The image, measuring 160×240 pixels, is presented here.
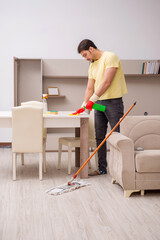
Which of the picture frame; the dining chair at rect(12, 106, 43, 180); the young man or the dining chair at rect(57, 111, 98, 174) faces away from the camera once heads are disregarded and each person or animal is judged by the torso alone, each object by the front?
the dining chair at rect(12, 106, 43, 180)

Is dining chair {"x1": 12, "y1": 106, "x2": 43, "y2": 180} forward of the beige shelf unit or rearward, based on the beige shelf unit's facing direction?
forward

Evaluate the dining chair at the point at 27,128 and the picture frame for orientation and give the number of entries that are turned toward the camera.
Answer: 1

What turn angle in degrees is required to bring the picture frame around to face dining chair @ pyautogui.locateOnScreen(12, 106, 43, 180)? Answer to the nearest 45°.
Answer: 0° — it already faces it

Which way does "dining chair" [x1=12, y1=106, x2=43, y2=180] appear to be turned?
away from the camera

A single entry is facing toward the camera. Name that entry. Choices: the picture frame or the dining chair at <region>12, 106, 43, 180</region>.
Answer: the picture frame

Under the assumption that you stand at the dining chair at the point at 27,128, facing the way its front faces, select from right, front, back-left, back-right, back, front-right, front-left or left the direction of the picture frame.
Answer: front

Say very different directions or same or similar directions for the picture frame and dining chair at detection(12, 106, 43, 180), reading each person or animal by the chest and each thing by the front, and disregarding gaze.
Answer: very different directions

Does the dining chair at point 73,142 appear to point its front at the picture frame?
no

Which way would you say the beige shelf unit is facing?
toward the camera

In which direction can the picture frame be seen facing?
toward the camera

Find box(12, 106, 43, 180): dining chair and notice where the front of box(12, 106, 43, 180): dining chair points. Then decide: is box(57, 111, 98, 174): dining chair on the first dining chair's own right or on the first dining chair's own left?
on the first dining chair's own right

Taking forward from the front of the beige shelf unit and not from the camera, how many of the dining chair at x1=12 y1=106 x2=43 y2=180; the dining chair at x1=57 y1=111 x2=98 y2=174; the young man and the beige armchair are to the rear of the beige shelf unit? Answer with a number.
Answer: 0

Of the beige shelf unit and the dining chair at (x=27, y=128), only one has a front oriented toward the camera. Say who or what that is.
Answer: the beige shelf unit

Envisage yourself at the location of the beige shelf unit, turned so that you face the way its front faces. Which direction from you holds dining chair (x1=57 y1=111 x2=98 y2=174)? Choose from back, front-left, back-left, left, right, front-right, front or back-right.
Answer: front
